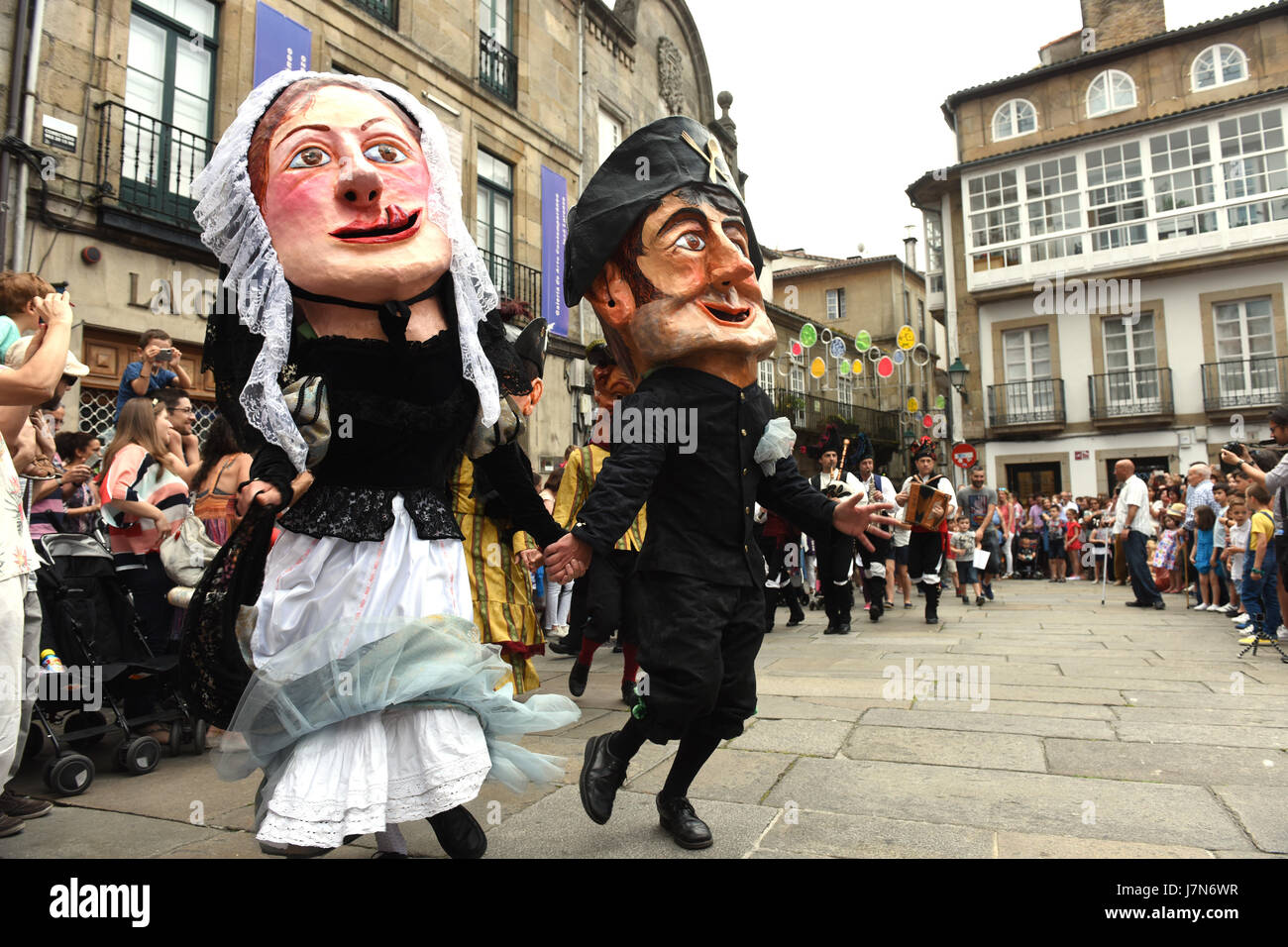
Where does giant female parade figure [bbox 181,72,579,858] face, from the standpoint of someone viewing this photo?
facing the viewer

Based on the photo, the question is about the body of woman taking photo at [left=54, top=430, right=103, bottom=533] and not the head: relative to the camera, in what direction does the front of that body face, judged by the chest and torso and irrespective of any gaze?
to the viewer's right

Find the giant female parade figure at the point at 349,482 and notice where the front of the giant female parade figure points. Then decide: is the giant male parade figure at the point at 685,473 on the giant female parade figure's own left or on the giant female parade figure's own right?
on the giant female parade figure's own left

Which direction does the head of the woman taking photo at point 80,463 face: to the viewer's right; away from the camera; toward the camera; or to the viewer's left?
to the viewer's right

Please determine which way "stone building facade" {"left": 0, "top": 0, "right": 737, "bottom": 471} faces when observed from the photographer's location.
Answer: facing the viewer and to the right of the viewer

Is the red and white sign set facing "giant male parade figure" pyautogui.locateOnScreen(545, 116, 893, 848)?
yes

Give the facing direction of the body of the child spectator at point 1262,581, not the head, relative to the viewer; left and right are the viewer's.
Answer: facing to the left of the viewer

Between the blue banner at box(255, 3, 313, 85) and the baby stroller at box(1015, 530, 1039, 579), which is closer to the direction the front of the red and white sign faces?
the blue banner

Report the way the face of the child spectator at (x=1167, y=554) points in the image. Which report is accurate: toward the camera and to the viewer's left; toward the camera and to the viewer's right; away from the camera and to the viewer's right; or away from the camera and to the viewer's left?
toward the camera and to the viewer's left

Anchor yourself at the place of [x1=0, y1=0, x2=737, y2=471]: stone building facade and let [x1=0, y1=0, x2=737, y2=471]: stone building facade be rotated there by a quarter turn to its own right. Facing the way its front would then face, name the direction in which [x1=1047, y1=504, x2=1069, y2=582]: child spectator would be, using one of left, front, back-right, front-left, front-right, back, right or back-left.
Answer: back-left

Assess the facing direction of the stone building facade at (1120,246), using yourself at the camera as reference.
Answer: facing the viewer and to the left of the viewer

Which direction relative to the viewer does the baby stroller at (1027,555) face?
toward the camera
